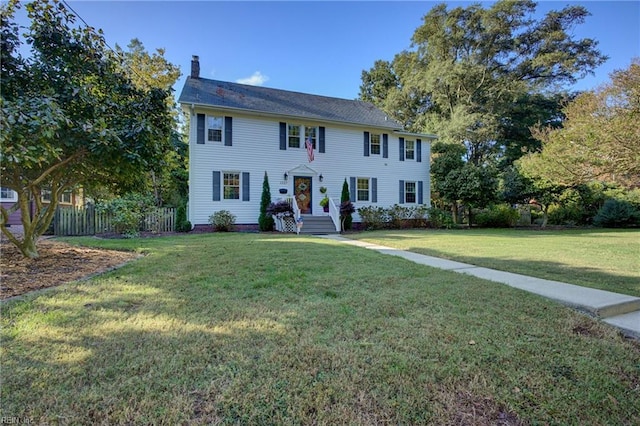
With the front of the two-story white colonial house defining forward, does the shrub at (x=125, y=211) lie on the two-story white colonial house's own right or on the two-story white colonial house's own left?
on the two-story white colonial house's own right

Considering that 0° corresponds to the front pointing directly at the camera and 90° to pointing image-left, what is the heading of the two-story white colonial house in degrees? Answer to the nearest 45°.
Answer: approximately 315°

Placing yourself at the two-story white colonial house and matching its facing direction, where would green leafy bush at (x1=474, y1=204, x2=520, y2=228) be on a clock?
The green leafy bush is roughly at 10 o'clock from the two-story white colonial house.

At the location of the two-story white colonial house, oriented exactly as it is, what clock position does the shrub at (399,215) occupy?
The shrub is roughly at 10 o'clock from the two-story white colonial house.

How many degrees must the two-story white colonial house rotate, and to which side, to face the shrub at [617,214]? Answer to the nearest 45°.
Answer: approximately 45° to its left

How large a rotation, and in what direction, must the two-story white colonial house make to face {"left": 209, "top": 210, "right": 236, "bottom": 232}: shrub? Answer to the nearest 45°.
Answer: approximately 90° to its right

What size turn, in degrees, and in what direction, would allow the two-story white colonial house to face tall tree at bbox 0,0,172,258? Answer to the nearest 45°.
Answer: approximately 45° to its right
